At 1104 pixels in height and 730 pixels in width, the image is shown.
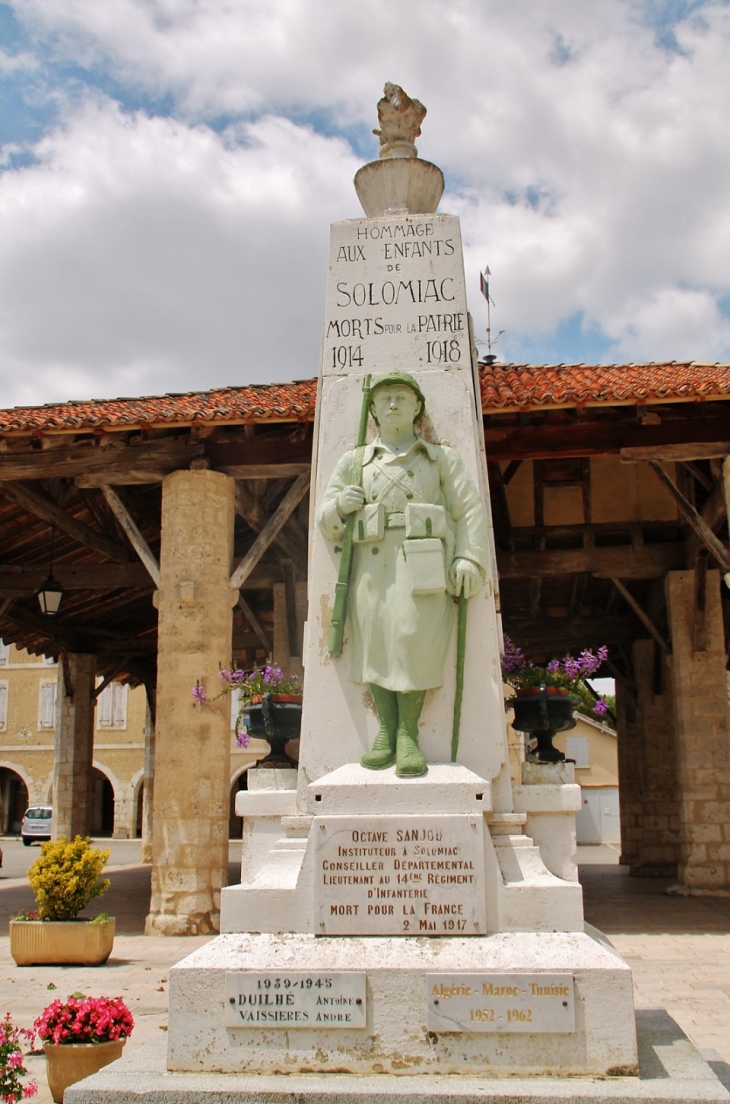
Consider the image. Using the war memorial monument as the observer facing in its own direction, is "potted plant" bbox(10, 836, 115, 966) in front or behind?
behind

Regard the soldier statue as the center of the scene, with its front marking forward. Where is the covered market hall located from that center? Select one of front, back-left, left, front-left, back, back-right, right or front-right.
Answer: back

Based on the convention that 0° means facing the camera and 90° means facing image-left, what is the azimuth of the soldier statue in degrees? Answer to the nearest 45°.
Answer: approximately 0°

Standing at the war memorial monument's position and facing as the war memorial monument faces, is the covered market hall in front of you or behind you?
behind

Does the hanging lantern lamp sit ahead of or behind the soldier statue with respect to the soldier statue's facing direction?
behind

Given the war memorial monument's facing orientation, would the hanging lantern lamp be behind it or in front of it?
behind

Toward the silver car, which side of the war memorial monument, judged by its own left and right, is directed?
back

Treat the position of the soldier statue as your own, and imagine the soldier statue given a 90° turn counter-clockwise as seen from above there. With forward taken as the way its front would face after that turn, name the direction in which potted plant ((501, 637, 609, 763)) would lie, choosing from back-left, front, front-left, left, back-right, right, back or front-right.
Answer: front-left

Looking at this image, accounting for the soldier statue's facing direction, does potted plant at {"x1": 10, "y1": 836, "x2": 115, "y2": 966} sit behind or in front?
behind

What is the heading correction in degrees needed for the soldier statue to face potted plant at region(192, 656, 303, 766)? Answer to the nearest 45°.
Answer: approximately 135° to its right
